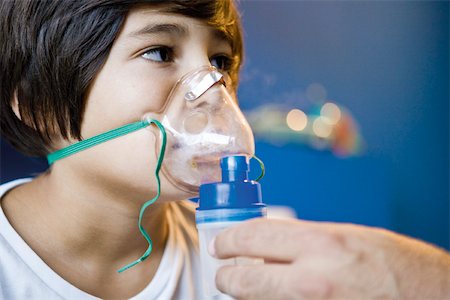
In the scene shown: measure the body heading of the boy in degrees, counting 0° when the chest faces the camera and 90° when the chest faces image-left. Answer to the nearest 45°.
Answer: approximately 315°
